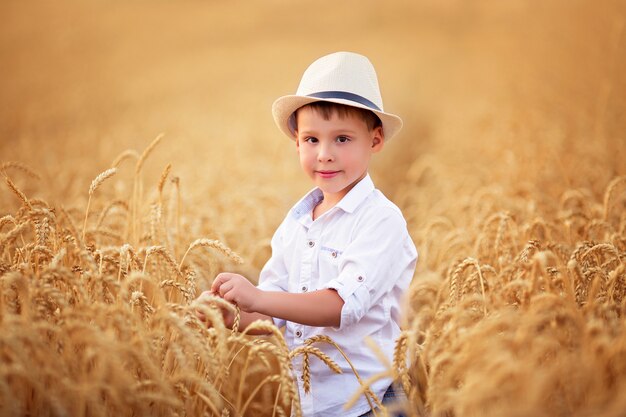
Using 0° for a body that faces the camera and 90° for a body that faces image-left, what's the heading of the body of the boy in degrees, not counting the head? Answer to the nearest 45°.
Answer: approximately 45°
